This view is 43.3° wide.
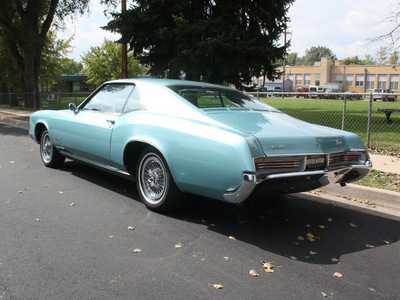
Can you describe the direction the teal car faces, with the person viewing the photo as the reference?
facing away from the viewer and to the left of the viewer

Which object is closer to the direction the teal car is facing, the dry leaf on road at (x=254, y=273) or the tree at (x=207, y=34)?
the tree

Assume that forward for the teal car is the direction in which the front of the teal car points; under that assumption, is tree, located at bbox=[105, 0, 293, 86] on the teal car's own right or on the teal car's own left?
on the teal car's own right

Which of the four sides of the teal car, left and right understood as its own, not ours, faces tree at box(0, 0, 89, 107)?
front

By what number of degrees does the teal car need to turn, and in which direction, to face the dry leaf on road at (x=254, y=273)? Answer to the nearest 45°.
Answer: approximately 135° to its left

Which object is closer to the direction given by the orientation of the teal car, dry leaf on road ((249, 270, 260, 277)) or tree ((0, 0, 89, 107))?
the tree

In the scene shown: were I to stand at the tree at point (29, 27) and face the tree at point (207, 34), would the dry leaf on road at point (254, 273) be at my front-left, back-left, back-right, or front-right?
front-right
